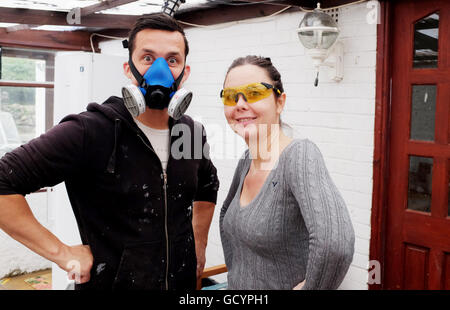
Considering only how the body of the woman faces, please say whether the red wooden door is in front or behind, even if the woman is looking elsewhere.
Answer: behind

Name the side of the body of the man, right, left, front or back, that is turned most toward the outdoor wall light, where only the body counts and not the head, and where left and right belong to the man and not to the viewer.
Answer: left

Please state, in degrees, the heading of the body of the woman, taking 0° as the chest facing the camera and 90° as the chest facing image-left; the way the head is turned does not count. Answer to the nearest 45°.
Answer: approximately 45°

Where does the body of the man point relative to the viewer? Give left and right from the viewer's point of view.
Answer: facing the viewer and to the right of the viewer

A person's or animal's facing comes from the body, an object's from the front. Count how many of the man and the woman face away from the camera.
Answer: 0

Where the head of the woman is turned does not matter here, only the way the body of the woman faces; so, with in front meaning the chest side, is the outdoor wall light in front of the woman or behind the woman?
behind

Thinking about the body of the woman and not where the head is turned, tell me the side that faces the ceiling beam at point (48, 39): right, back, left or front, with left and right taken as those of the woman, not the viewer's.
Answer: right

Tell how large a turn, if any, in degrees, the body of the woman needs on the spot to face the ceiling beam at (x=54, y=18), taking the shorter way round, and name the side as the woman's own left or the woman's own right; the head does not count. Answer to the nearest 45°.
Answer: approximately 90° to the woman's own right
